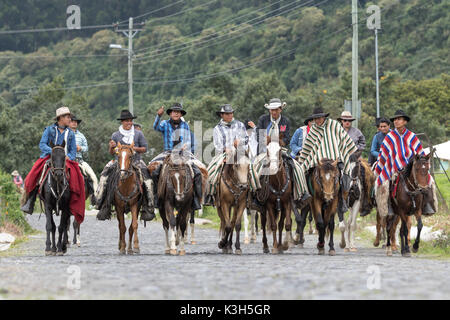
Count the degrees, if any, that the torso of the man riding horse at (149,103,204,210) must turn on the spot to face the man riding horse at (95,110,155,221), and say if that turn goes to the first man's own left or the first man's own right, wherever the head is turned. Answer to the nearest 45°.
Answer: approximately 90° to the first man's own right

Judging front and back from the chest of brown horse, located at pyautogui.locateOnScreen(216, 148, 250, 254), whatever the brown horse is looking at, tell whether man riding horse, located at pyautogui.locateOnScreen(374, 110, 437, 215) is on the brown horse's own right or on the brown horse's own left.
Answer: on the brown horse's own left

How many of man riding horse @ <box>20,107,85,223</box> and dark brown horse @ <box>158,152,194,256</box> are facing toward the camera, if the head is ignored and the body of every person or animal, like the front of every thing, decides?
2

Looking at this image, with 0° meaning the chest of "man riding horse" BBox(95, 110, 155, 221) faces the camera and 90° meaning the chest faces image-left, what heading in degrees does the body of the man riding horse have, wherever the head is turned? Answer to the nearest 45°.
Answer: approximately 0°

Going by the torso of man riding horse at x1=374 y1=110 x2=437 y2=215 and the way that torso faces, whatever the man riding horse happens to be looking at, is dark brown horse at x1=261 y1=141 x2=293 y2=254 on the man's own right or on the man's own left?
on the man's own right

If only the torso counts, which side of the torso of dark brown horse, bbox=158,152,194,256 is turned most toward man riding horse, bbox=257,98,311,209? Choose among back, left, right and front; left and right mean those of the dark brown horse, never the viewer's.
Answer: left

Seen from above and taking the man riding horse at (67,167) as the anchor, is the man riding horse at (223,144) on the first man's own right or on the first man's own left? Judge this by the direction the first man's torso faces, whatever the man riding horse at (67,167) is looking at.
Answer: on the first man's own left
